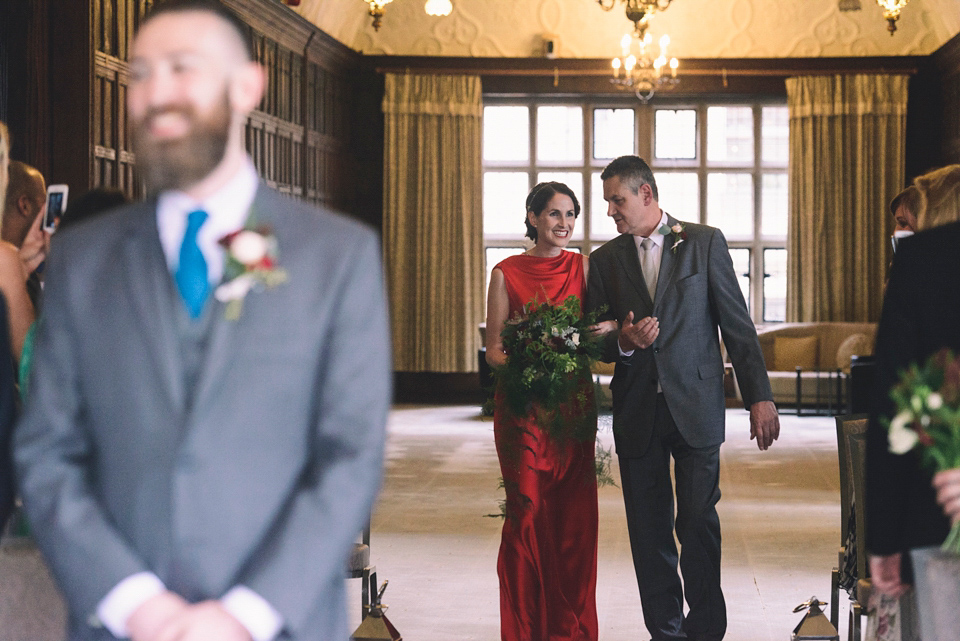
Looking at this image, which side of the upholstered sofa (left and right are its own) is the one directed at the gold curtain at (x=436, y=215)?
right

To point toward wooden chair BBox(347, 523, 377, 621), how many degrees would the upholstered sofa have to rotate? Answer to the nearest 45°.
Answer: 0° — it already faces it

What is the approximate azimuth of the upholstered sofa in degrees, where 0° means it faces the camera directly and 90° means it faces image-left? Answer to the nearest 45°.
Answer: approximately 0°

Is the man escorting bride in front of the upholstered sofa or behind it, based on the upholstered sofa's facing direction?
in front

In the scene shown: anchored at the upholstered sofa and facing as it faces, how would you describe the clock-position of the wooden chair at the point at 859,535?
The wooden chair is roughly at 12 o'clock from the upholstered sofa.

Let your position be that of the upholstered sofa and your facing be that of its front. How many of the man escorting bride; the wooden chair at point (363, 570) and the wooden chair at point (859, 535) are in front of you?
3

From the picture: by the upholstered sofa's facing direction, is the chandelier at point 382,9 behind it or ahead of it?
ahead
